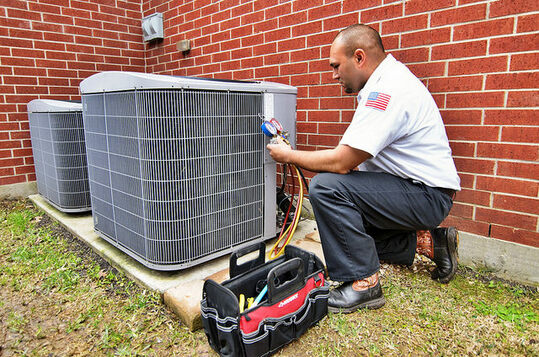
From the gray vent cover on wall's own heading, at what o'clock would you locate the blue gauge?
The blue gauge is roughly at 10 o'clock from the gray vent cover on wall.

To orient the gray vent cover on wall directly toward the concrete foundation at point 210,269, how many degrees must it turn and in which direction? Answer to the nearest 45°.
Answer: approximately 45° to its left

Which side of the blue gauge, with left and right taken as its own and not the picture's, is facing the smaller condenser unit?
back

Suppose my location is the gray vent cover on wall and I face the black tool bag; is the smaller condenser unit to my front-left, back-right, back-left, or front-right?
front-right

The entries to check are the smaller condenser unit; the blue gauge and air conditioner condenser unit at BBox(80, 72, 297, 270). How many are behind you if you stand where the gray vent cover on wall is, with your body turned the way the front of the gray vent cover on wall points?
0

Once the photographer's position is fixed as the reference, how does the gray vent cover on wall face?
facing the viewer and to the left of the viewer

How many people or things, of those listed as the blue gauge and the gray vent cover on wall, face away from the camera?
0

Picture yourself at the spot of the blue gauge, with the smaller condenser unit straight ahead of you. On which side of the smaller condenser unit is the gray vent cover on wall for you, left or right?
right

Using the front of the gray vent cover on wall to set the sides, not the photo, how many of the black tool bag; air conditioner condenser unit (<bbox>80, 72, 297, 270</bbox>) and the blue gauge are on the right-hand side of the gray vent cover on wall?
0

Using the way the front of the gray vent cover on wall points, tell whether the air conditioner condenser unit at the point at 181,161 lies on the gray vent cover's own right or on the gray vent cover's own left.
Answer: on the gray vent cover's own left

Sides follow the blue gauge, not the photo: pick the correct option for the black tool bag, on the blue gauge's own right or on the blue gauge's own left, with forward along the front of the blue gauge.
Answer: on the blue gauge's own right

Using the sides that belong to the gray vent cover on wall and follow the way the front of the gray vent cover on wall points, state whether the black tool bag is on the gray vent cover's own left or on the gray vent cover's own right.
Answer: on the gray vent cover's own left

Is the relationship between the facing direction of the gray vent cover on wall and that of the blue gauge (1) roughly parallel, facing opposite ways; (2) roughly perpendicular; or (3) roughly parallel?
roughly perpendicular

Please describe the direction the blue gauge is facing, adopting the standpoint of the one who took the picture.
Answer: facing the viewer and to the right of the viewer
